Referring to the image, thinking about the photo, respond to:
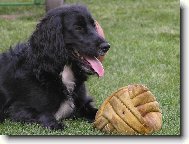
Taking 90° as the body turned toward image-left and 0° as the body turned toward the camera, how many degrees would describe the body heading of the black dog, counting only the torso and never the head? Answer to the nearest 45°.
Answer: approximately 315°

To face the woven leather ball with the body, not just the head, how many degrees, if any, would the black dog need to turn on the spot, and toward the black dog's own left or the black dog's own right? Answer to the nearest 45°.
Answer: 0° — it already faces it
